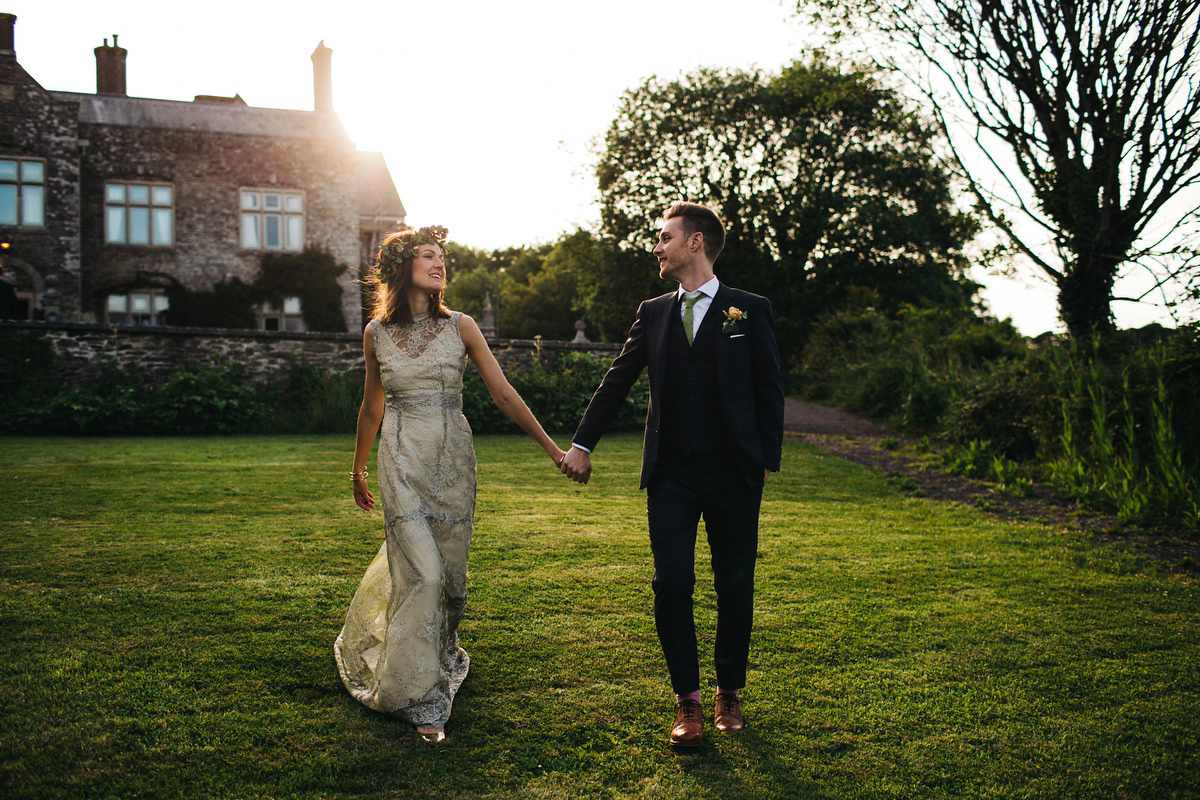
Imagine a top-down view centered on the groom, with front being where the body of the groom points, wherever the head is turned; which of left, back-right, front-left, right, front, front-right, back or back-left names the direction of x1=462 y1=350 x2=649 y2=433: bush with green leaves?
back

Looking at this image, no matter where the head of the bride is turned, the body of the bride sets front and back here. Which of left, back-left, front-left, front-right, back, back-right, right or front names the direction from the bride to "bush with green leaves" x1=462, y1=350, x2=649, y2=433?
back

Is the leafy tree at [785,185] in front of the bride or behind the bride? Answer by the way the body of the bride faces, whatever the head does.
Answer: behind

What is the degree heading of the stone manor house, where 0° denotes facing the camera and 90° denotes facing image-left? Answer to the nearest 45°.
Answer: approximately 0°

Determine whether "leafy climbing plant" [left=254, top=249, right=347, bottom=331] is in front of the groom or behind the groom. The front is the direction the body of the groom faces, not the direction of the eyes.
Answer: behind

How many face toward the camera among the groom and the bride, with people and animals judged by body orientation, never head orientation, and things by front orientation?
2

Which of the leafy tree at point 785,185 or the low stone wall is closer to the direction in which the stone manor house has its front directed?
the low stone wall

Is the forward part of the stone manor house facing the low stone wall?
yes

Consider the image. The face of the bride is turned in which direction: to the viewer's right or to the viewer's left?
to the viewer's right

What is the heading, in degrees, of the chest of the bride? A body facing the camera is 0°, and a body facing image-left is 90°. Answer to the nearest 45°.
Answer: approximately 0°

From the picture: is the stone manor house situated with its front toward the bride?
yes

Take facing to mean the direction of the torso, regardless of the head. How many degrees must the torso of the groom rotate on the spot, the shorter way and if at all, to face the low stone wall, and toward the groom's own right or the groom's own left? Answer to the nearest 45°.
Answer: approximately 135° to the groom's own right
